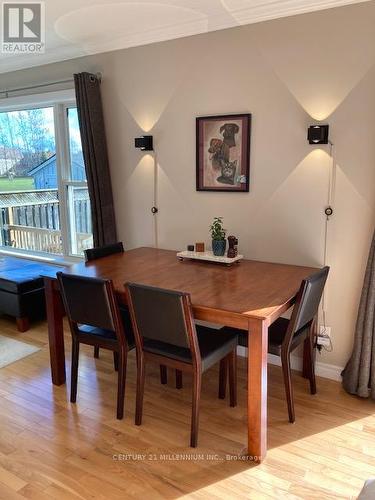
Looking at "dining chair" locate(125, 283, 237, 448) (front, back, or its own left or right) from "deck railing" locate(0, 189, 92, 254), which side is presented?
left

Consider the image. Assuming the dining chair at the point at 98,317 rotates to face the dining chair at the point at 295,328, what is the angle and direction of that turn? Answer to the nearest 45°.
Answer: approximately 45° to its right

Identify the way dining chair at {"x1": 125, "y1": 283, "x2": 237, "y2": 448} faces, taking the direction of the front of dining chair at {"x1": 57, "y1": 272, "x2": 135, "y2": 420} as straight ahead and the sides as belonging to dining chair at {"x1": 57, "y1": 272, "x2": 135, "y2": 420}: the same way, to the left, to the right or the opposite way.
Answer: the same way

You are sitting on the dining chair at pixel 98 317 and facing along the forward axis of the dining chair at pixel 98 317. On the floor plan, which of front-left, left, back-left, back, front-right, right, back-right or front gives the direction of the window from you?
front-left

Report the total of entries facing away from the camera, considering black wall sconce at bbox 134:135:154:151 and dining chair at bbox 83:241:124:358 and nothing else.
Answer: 0

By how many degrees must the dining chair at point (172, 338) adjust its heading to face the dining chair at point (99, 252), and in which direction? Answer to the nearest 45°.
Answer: approximately 90° to its left

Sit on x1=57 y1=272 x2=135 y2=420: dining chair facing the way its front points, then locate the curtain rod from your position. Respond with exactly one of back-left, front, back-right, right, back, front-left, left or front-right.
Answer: front-left

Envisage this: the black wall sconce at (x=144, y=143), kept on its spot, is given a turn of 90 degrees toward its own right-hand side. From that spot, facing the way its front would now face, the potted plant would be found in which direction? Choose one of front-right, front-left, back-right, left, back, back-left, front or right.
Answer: back

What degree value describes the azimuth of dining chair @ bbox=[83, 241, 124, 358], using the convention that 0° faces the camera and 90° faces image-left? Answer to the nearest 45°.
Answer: approximately 315°

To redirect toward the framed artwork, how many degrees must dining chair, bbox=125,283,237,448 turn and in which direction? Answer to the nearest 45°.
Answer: approximately 45° to its left

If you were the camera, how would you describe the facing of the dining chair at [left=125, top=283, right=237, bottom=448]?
facing away from the viewer and to the right of the viewer

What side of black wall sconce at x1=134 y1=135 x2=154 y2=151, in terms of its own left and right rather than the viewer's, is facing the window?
right

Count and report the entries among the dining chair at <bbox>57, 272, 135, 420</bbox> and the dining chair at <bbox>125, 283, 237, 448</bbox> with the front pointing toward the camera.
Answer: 0

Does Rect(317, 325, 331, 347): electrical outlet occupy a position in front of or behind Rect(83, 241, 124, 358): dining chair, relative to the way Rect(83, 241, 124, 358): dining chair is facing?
in front

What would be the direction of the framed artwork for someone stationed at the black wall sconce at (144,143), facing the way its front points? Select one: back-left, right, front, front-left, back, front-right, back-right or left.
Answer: left

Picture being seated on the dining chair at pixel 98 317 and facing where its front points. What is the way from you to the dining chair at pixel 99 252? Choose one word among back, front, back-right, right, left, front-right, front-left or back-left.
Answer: front-left

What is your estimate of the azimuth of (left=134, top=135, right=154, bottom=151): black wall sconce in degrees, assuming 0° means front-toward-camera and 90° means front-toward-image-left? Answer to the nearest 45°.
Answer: approximately 45°

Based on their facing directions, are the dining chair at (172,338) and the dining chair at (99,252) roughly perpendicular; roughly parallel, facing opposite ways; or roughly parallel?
roughly perpendicular
